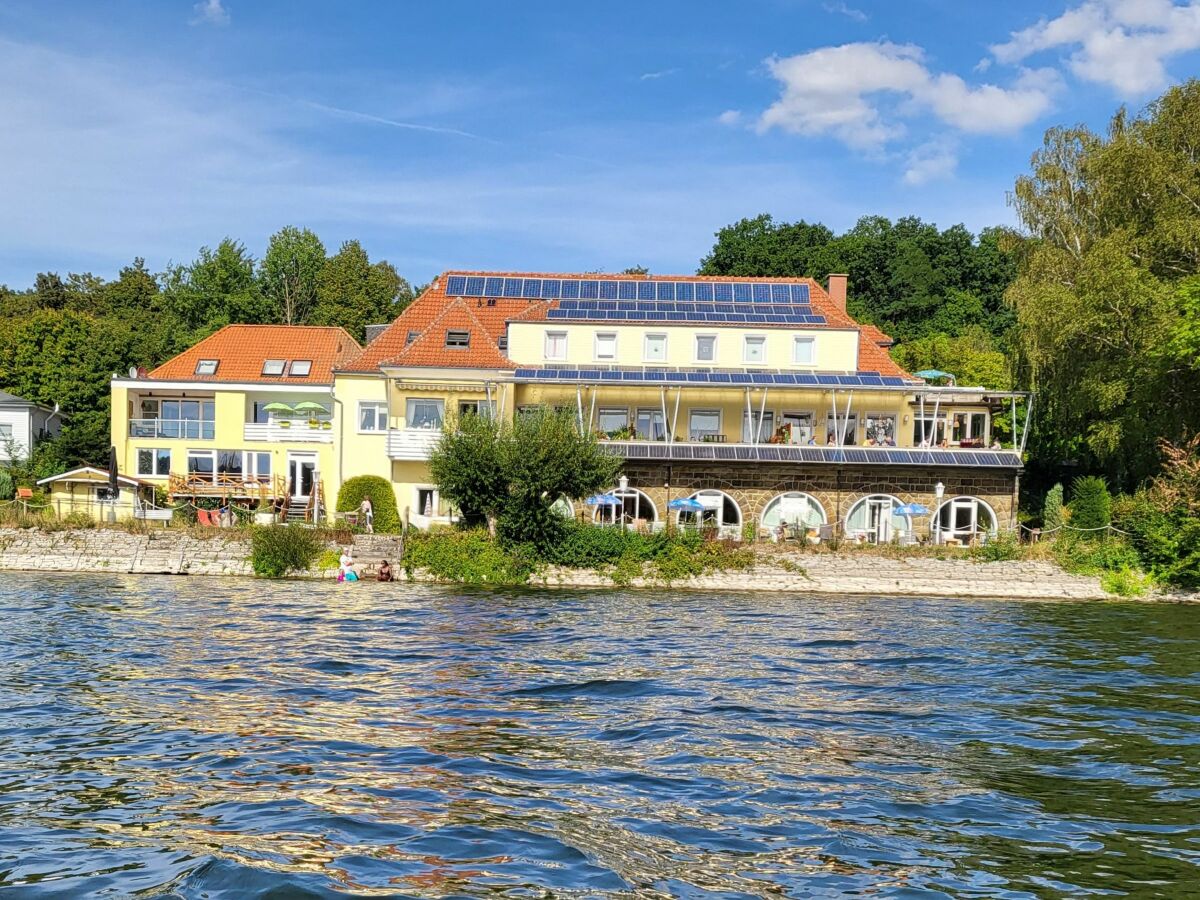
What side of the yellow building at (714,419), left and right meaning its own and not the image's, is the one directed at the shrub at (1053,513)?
left

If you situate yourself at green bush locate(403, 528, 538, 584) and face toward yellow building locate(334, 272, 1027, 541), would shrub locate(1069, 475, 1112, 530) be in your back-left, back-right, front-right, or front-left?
front-right

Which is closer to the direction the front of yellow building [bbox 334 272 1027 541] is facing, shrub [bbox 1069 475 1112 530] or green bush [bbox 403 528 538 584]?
the green bush

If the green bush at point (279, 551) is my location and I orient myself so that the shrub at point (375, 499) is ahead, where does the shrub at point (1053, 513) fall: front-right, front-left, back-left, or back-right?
front-right

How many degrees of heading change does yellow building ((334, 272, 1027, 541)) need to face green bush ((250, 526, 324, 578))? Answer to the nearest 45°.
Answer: approximately 45° to its right

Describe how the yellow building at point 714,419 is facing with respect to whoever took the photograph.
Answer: facing the viewer

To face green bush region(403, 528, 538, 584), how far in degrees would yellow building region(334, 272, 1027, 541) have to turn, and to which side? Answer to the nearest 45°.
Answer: approximately 45° to its right

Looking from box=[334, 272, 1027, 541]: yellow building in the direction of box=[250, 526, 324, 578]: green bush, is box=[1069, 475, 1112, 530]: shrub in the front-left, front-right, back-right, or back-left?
back-left

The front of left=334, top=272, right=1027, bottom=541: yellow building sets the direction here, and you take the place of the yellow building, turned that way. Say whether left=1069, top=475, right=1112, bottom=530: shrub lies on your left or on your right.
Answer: on your left

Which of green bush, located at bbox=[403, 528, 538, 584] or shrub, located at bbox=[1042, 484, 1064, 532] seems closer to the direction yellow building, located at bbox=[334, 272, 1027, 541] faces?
the green bush
